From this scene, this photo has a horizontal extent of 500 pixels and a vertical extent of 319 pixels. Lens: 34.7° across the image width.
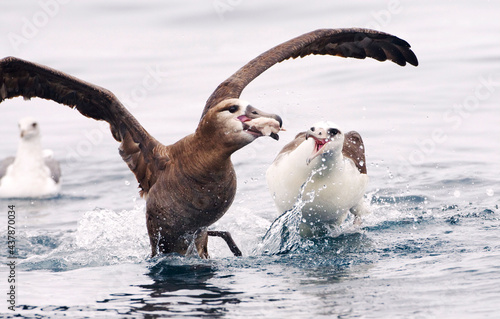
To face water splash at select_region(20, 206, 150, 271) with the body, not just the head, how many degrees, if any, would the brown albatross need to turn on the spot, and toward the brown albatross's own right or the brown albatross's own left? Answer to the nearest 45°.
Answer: approximately 180°

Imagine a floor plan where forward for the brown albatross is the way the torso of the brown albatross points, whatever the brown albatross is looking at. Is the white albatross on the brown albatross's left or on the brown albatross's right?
on the brown albatross's left

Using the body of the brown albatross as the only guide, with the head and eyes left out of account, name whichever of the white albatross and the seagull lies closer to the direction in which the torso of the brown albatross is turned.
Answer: the white albatross

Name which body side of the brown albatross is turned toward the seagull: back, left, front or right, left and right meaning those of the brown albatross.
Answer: back

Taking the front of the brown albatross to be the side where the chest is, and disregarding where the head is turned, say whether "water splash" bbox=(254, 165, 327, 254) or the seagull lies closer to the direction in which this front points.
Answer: the water splash

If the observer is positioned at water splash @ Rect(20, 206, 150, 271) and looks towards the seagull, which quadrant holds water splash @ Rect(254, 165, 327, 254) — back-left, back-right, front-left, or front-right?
back-right

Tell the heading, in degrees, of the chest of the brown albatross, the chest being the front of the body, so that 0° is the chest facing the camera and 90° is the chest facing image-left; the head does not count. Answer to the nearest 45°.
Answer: approximately 315°
